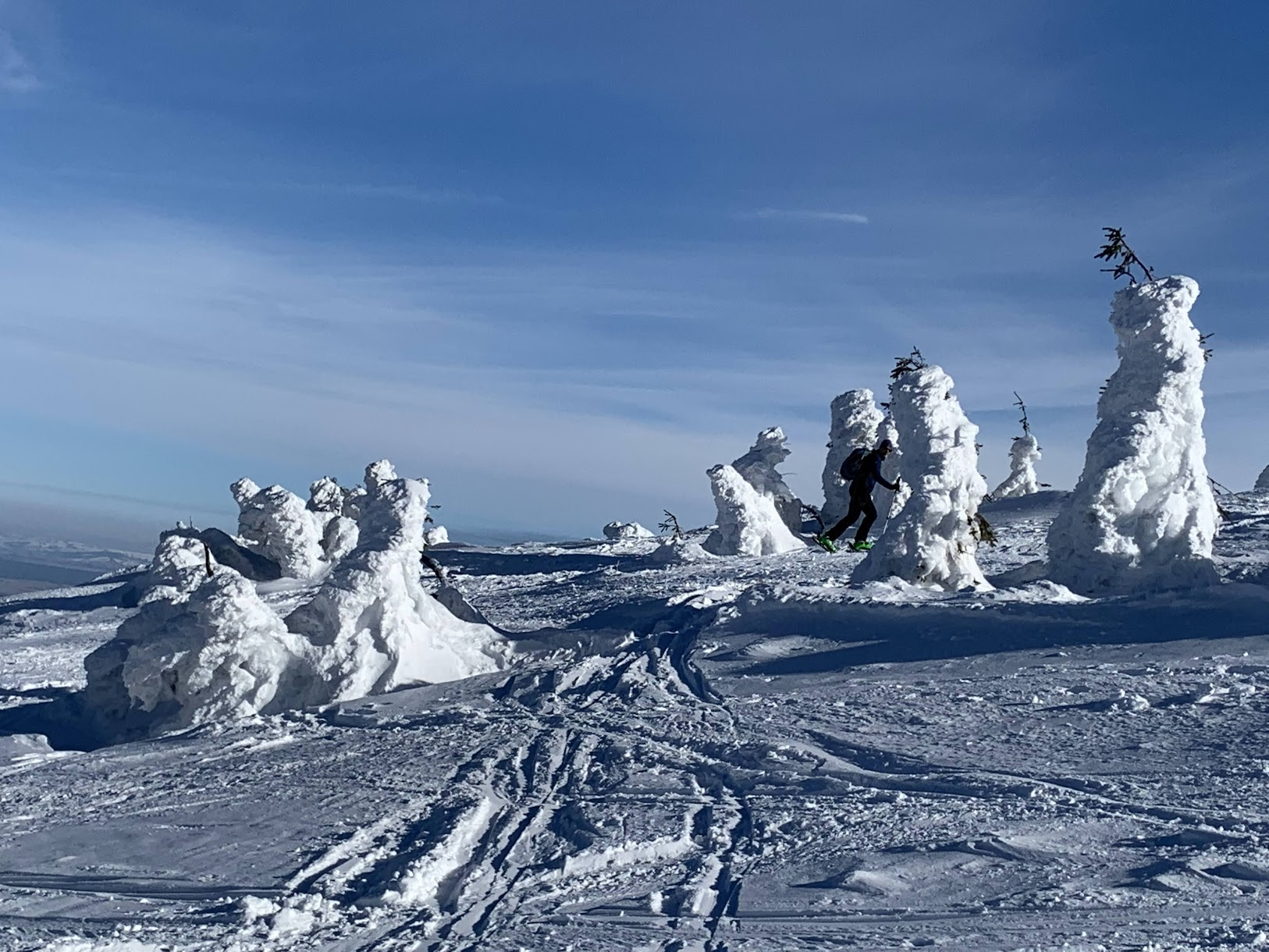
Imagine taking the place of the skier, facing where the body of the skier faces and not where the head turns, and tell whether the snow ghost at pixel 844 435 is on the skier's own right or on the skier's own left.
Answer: on the skier's own left

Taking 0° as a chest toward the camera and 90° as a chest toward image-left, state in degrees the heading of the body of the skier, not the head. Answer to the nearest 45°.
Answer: approximately 270°

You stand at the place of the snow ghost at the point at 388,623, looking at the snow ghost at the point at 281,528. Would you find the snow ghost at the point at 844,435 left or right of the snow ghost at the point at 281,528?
right

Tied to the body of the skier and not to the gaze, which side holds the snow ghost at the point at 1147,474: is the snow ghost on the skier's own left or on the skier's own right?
on the skier's own right

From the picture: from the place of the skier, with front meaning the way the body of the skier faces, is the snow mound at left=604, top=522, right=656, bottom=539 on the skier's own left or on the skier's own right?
on the skier's own left

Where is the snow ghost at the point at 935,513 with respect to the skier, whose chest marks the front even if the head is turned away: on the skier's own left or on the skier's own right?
on the skier's own right

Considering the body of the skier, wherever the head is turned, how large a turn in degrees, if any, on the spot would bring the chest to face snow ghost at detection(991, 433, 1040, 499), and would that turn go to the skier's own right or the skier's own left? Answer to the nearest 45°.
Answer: approximately 90° to the skier's own left

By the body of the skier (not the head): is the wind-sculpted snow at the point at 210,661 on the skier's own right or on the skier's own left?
on the skier's own right

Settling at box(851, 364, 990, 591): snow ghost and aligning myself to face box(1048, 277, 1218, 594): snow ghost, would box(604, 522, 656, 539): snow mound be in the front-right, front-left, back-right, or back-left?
back-left
